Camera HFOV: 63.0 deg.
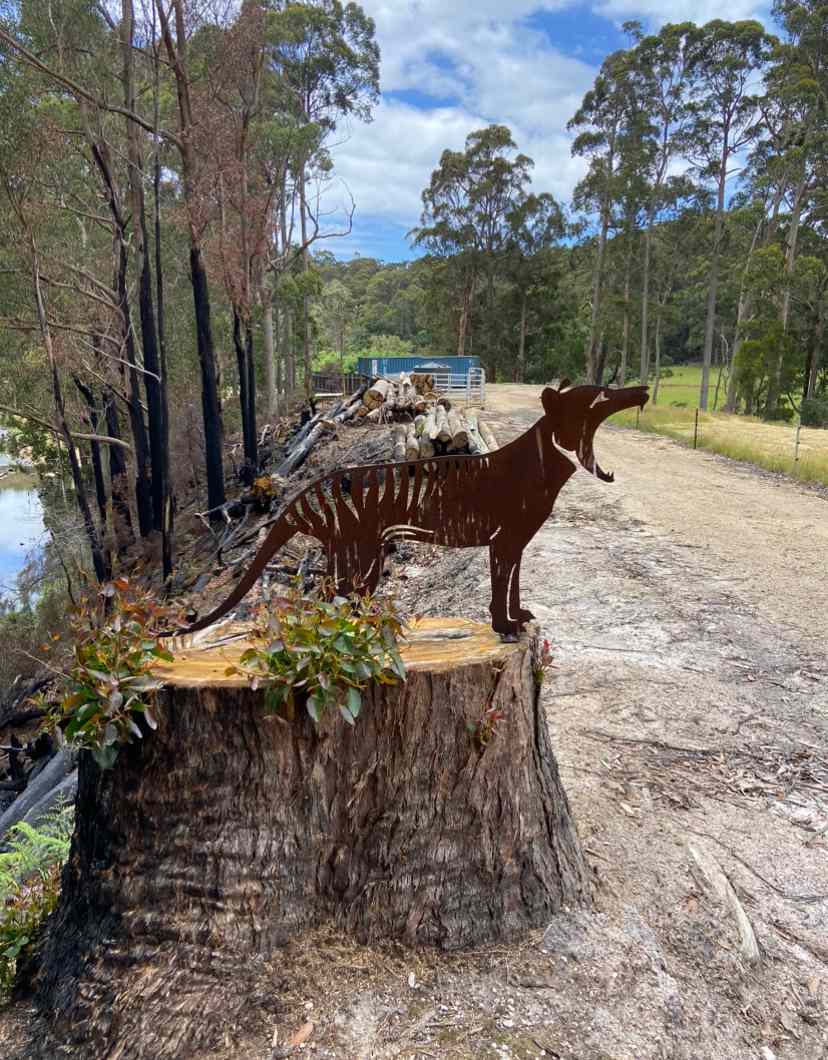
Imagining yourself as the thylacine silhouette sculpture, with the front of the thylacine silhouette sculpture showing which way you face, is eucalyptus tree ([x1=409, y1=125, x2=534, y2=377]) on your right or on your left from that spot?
on your left

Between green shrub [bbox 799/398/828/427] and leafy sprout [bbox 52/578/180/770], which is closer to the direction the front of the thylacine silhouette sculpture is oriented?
the green shrub

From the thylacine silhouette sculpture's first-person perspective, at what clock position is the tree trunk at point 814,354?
The tree trunk is roughly at 10 o'clock from the thylacine silhouette sculpture.

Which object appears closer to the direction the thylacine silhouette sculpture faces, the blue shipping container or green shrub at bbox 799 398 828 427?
the green shrub

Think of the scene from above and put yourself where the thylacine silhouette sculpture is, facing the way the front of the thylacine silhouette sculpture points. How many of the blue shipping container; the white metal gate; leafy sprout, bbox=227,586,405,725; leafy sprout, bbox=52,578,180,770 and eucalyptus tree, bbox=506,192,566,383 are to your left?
3

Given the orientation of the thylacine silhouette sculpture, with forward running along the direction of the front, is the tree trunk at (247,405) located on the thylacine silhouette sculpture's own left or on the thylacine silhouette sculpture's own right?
on the thylacine silhouette sculpture's own left

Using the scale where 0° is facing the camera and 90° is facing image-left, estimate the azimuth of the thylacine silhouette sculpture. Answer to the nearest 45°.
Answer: approximately 270°

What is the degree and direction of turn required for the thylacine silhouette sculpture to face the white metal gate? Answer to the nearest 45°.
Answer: approximately 90° to its left

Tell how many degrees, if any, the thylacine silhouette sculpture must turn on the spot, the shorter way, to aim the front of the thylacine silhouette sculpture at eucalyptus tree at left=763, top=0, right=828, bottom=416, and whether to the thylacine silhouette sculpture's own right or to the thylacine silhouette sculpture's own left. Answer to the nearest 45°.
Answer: approximately 45° to the thylacine silhouette sculpture's own left

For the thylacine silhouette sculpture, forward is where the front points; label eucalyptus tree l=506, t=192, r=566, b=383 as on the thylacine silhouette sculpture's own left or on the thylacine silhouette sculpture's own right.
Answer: on the thylacine silhouette sculpture's own left

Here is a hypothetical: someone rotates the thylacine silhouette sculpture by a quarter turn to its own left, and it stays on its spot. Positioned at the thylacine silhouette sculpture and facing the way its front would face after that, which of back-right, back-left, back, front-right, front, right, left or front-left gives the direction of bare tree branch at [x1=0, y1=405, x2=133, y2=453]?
front-left

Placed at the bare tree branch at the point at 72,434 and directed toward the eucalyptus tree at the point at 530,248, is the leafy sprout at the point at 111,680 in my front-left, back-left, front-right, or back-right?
back-right

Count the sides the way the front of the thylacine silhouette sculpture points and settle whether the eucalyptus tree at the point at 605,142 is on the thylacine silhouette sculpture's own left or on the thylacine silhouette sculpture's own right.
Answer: on the thylacine silhouette sculpture's own left

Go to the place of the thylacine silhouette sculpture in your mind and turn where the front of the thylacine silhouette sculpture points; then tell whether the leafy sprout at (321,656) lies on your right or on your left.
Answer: on your right

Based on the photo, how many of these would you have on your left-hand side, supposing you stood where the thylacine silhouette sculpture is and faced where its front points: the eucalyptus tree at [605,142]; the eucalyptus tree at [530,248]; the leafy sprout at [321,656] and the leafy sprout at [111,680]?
2

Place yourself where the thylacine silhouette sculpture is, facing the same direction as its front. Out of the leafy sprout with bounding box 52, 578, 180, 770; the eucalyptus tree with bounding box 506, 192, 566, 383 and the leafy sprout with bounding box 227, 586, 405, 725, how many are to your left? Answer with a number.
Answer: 1
